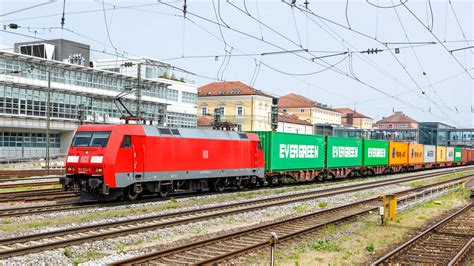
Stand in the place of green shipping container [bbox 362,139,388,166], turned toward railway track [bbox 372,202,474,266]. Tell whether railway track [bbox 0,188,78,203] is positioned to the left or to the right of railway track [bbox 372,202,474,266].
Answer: right

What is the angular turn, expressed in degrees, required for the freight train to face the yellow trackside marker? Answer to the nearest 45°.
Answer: approximately 90° to its left

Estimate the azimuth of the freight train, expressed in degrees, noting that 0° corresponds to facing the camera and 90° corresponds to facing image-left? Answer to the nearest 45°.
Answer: approximately 45°

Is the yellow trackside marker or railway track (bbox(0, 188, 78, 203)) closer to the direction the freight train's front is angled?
the railway track

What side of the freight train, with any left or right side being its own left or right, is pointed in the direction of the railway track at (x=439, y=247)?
left

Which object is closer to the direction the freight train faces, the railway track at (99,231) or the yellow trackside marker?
the railway track
